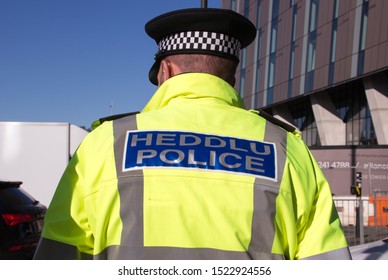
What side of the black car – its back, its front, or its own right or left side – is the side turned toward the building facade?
right

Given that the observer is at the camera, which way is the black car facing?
facing away from the viewer and to the left of the viewer

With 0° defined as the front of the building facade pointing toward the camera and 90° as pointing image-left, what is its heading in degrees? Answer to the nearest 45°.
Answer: approximately 45°

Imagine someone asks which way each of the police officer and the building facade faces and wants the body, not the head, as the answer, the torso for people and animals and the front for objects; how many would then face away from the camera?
1

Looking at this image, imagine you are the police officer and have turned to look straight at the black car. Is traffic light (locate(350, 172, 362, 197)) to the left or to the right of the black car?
right

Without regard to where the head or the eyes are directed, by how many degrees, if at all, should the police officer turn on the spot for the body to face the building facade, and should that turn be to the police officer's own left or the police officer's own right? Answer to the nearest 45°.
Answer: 0° — they already face it

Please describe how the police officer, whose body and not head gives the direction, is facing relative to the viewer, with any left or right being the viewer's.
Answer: facing away from the viewer
